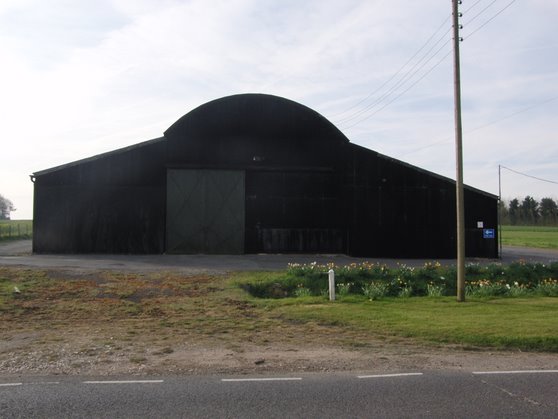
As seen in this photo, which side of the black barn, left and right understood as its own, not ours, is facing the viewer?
front

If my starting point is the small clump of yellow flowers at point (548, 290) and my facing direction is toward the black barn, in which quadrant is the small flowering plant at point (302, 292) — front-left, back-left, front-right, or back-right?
front-left

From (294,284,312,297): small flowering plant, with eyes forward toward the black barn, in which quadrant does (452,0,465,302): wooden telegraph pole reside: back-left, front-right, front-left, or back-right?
back-right

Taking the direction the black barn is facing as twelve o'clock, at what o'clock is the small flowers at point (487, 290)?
The small flowers is roughly at 11 o'clock from the black barn.

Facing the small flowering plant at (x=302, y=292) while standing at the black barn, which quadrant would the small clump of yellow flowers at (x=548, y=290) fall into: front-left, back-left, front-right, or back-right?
front-left

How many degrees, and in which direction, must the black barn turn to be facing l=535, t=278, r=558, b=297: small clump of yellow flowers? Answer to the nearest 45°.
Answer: approximately 45° to its left

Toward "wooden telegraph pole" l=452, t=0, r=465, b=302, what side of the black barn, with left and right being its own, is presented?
front

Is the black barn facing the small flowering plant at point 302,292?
yes
